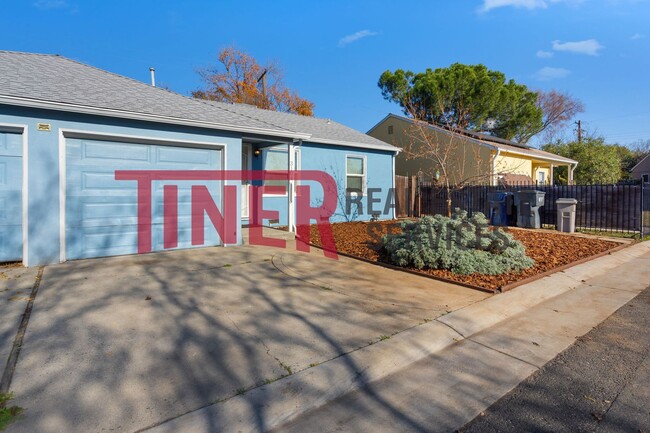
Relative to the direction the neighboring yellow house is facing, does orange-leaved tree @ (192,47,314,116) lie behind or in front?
behind

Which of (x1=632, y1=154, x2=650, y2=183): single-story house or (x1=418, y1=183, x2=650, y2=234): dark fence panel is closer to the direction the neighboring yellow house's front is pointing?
the dark fence panel

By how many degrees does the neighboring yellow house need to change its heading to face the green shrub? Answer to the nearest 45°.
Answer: approximately 45° to its right

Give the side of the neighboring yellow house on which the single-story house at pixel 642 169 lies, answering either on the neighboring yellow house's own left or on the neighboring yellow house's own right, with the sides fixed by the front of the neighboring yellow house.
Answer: on the neighboring yellow house's own left

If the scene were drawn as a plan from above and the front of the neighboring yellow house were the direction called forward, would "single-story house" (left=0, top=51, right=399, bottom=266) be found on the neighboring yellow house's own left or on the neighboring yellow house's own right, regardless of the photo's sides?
on the neighboring yellow house's own right

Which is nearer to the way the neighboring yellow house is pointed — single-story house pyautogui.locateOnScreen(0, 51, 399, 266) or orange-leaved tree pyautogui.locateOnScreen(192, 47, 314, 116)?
the single-story house

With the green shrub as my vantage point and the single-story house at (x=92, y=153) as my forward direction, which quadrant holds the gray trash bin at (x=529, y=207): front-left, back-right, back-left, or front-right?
back-right

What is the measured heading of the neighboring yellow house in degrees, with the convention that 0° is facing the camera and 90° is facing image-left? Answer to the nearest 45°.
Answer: approximately 315°

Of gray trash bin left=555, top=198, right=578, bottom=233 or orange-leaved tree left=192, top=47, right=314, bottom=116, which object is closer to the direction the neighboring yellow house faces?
the gray trash bin

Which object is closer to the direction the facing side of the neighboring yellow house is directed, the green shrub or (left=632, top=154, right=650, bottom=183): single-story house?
the green shrub

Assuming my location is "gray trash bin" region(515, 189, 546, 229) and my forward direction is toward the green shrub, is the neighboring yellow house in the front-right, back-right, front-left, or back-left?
back-right
